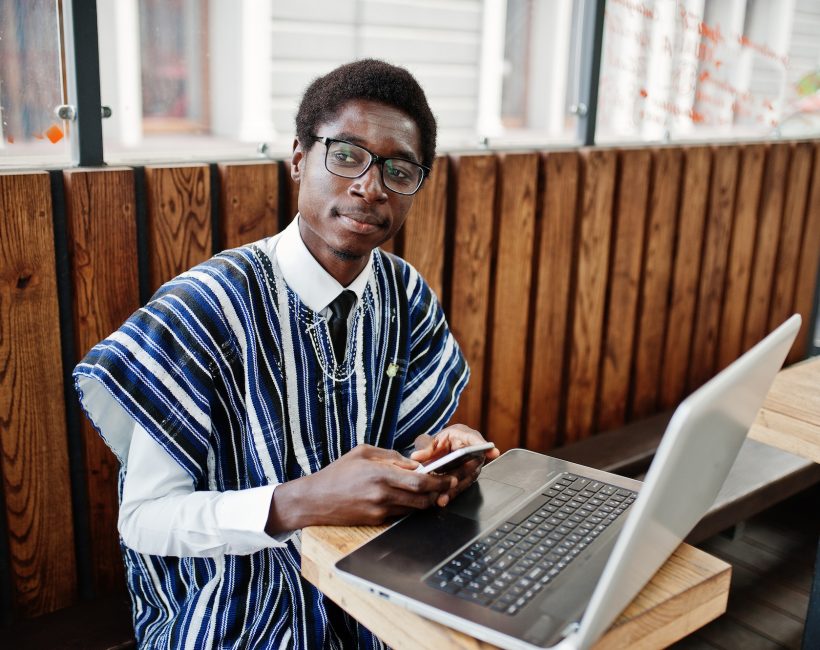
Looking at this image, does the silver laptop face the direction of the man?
yes

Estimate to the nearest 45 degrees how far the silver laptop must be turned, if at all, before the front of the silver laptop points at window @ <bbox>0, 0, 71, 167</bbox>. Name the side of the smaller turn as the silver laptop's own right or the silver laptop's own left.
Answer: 0° — it already faces it

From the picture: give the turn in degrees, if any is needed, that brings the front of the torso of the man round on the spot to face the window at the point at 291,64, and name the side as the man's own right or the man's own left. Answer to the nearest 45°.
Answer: approximately 135° to the man's own left

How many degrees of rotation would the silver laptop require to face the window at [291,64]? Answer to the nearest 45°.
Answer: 0° — it already faces it

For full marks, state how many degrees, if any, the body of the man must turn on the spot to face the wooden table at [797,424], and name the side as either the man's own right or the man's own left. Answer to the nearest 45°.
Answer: approximately 45° to the man's own left

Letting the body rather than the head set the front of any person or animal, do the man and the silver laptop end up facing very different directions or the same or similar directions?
very different directions

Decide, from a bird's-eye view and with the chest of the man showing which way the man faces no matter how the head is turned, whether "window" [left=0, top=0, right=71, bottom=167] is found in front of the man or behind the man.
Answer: behind

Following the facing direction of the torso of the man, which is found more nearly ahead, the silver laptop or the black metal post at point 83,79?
the silver laptop

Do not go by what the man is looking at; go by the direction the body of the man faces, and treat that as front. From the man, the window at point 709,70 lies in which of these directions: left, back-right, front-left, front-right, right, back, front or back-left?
left

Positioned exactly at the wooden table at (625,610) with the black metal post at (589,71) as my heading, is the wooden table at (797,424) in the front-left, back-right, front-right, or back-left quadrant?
front-right

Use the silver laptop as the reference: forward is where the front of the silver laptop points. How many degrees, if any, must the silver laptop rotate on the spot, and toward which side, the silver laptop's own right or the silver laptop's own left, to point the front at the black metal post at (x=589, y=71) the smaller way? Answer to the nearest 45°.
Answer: approximately 45° to the silver laptop's own right

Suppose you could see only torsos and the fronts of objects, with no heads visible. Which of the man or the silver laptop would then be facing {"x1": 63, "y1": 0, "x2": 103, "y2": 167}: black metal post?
the silver laptop

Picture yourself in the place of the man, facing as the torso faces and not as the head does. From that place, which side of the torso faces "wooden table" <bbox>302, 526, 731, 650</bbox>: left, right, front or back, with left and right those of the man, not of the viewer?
front

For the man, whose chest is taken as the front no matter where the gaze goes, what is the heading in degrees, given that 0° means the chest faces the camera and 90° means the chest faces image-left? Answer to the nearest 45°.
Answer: approximately 315°

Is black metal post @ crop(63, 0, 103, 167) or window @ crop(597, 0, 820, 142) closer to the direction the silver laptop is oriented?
the black metal post
